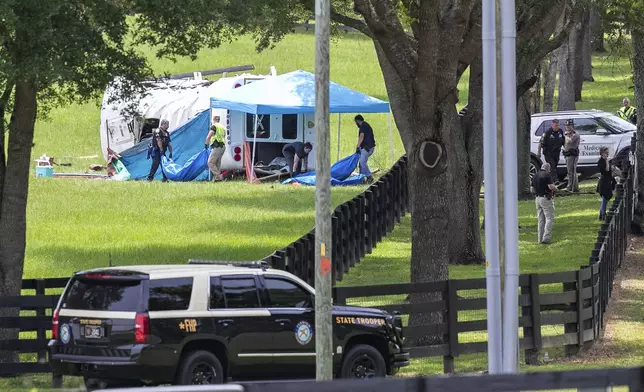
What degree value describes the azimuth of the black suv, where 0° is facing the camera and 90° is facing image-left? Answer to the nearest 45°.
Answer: approximately 225°

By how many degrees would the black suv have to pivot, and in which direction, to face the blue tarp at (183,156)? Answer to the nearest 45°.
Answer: approximately 45° to its left

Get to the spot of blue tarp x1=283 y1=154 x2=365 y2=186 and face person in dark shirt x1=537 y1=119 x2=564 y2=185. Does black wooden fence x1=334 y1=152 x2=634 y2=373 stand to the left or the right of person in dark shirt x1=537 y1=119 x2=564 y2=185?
right

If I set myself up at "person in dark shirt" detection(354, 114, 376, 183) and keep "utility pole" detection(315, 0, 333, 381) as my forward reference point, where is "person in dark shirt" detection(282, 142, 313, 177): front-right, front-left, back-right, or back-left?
back-right

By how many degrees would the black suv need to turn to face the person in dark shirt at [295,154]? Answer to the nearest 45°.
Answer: approximately 45° to its left

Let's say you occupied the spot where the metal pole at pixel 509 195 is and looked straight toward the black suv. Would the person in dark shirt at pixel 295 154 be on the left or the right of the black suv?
right

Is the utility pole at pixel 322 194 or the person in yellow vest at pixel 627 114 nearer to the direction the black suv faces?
the person in yellow vest

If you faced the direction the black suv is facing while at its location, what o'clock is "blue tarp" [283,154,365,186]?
The blue tarp is roughly at 11 o'clock from the black suv.
